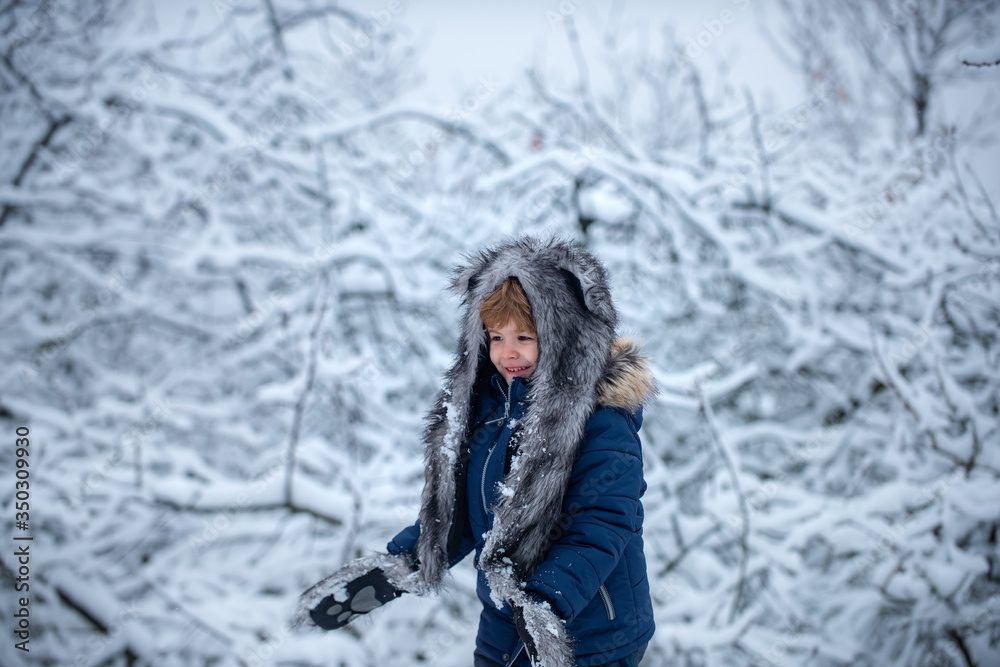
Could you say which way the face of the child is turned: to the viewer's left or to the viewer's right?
to the viewer's left

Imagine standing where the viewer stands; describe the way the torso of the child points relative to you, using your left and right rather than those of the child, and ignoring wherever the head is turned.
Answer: facing the viewer and to the left of the viewer
